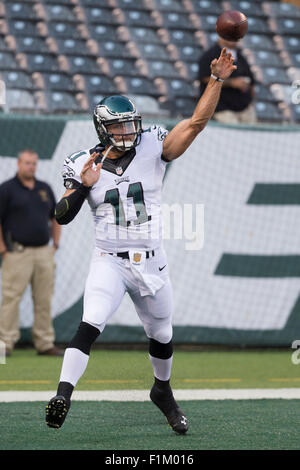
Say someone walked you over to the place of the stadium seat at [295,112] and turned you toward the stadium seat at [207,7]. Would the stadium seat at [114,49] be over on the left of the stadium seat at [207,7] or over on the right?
left

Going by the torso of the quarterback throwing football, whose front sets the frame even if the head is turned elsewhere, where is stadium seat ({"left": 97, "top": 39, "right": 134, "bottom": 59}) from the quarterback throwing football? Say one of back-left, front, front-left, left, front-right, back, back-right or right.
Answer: back

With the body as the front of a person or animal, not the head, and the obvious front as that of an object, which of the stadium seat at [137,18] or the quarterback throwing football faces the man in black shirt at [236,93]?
the stadium seat

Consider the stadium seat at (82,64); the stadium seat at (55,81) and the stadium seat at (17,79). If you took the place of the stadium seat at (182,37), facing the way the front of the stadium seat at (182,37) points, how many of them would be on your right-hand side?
3

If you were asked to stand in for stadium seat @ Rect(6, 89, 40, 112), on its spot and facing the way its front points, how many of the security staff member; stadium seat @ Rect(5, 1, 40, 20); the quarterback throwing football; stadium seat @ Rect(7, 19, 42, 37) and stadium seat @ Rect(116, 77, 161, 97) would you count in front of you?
2

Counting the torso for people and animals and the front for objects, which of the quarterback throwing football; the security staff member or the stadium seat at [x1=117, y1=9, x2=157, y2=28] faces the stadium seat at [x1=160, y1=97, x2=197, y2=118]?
the stadium seat at [x1=117, y1=9, x2=157, y2=28]

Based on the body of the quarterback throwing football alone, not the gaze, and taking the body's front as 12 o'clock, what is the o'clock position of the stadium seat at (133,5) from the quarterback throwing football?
The stadium seat is roughly at 6 o'clock from the quarterback throwing football.

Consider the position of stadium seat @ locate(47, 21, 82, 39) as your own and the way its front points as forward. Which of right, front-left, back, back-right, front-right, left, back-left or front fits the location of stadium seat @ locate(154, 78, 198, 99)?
front

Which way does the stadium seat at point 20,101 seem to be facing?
toward the camera

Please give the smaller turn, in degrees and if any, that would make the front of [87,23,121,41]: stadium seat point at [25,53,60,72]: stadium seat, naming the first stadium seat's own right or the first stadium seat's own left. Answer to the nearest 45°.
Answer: approximately 45° to the first stadium seat's own right

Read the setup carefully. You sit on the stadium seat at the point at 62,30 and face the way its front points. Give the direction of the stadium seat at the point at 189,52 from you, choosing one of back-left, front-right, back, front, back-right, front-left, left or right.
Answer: front-left

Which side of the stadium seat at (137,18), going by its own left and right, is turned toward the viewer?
front

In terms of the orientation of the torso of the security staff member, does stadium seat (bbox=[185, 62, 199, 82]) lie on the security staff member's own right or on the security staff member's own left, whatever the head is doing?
on the security staff member's own left
